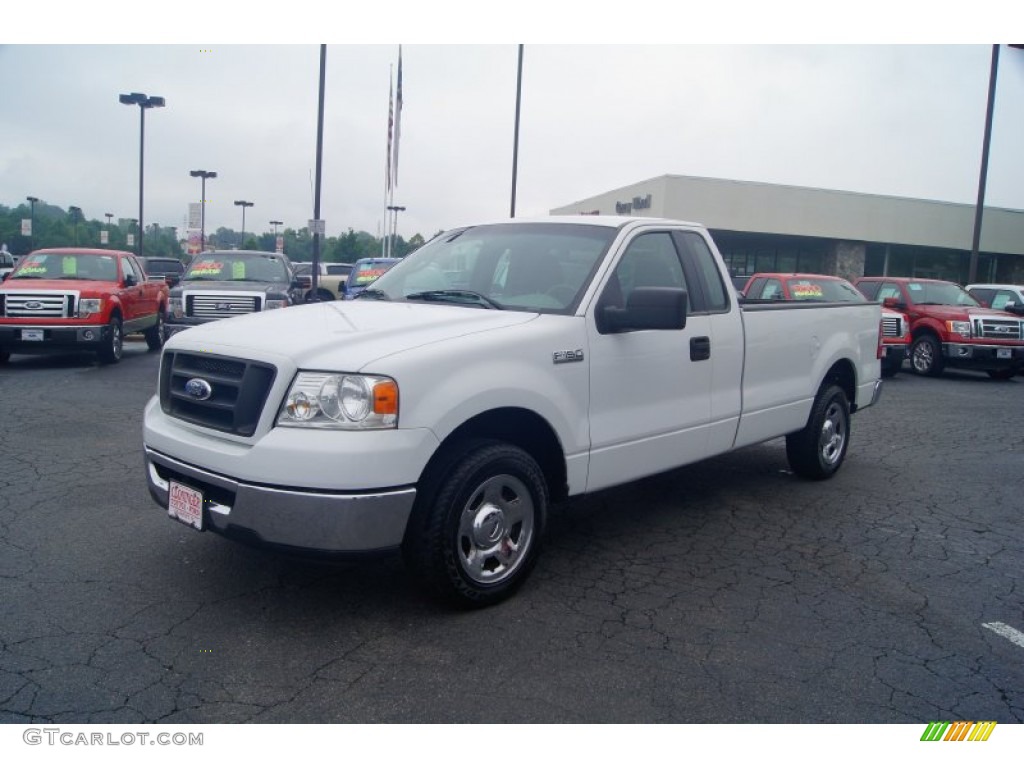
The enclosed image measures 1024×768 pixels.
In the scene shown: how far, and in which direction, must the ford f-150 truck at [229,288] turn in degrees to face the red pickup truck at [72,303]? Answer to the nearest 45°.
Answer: approximately 90° to its right

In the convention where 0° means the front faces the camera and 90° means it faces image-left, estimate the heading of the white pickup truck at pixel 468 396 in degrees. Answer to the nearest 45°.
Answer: approximately 45°

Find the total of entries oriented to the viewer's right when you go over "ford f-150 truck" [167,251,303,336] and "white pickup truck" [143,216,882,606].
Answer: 0

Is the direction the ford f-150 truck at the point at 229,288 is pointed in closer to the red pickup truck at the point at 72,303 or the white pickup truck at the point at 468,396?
the white pickup truck

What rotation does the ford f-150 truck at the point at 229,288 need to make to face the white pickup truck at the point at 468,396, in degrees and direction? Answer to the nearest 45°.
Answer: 0° — it already faces it

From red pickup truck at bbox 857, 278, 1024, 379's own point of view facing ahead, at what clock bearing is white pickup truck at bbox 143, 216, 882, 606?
The white pickup truck is roughly at 2 o'clock from the red pickup truck.

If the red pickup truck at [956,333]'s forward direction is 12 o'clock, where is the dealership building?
The dealership building is roughly at 7 o'clock from the red pickup truck.

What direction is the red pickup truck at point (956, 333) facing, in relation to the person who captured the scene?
facing the viewer and to the right of the viewer

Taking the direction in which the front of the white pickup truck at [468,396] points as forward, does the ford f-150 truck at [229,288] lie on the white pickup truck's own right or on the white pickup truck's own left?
on the white pickup truck's own right
